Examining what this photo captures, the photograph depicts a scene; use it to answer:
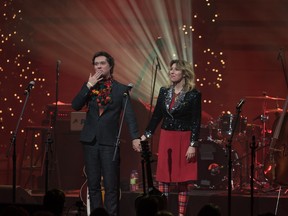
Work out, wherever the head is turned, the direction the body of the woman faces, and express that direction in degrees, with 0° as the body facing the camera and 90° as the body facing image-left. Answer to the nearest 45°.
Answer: approximately 45°

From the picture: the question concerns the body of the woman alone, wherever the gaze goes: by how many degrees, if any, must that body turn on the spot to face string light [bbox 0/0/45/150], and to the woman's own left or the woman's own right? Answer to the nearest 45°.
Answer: approximately 90° to the woman's own right

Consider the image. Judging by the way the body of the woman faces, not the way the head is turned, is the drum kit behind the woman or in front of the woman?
behind

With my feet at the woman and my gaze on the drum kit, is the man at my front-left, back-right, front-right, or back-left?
back-left

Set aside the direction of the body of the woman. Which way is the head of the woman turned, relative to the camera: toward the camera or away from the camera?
toward the camera

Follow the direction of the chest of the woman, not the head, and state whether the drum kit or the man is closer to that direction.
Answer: the man

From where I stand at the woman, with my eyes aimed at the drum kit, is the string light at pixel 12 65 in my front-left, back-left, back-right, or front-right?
front-left

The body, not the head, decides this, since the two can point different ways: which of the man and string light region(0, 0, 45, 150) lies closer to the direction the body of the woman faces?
the man

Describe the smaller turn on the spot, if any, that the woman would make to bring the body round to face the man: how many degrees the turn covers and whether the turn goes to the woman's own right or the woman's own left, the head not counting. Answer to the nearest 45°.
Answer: approximately 45° to the woman's own right

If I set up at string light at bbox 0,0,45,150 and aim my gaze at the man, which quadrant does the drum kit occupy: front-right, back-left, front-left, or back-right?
front-left
